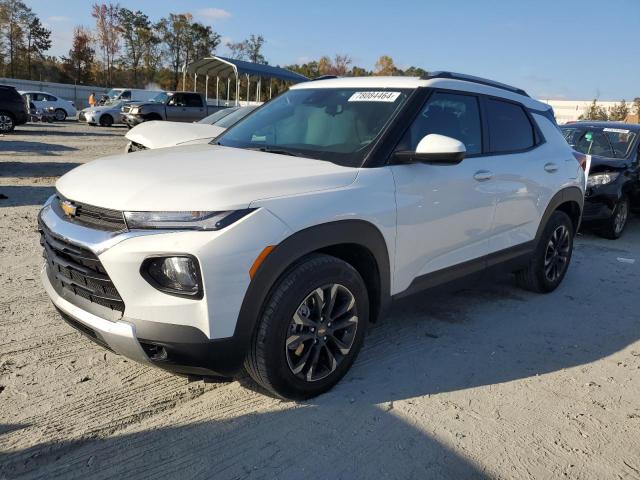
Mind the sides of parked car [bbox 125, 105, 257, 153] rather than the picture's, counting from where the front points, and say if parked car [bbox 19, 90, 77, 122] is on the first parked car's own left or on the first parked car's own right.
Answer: on the first parked car's own right

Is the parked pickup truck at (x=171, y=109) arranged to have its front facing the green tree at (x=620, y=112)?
no

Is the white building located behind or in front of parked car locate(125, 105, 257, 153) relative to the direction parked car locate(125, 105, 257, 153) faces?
behind

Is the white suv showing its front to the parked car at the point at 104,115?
no

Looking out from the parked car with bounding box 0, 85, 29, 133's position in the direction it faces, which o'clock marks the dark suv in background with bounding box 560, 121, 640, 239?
The dark suv in background is roughly at 8 o'clock from the parked car.

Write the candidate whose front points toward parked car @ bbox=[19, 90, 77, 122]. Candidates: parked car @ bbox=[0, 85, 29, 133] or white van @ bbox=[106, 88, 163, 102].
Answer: the white van

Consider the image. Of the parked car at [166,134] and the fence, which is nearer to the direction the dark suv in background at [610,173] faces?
the parked car

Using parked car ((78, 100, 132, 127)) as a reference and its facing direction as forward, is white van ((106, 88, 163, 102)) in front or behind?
behind

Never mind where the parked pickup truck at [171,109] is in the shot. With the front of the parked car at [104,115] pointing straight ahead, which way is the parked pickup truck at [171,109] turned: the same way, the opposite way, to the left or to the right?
the same way

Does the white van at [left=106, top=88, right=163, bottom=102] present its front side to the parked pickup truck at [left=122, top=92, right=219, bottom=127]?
no

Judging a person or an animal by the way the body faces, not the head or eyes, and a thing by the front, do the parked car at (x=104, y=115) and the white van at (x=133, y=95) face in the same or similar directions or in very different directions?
same or similar directions

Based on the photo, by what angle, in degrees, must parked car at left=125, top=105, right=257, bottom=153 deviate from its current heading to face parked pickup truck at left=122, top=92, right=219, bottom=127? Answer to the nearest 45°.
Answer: approximately 135° to its right

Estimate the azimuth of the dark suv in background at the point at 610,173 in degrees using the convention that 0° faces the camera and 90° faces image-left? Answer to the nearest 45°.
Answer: approximately 45°

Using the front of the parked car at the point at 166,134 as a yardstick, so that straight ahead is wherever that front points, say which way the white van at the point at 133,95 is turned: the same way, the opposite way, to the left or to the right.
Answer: the same way

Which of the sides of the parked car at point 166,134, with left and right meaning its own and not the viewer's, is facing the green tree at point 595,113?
back

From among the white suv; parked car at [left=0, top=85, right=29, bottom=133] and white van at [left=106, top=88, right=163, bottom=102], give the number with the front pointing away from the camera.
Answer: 0

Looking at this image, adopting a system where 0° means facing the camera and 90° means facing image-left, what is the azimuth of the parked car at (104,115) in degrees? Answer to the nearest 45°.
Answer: approximately 45°
